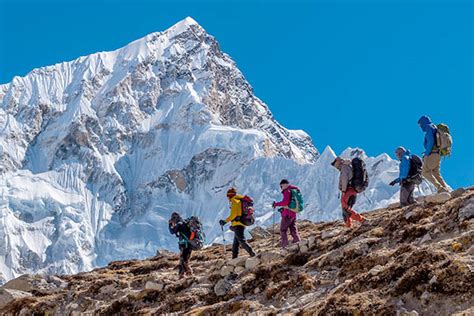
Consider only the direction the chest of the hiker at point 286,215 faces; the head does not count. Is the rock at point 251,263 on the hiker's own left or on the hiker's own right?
on the hiker's own left

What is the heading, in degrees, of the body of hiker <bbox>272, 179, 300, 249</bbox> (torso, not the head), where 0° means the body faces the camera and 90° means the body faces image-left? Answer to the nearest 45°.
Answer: approximately 90°

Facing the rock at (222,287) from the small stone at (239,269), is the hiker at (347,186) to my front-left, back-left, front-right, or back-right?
back-left

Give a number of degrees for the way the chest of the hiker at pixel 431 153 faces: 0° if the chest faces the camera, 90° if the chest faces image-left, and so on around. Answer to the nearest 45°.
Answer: approximately 90°

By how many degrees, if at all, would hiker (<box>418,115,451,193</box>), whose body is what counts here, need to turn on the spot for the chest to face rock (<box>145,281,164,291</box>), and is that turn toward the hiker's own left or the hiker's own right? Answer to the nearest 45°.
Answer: approximately 45° to the hiker's own left

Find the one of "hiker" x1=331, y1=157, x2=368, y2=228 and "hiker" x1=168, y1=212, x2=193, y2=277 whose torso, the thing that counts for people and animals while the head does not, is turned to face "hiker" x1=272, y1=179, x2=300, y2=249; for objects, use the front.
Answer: "hiker" x1=331, y1=157, x2=368, y2=228

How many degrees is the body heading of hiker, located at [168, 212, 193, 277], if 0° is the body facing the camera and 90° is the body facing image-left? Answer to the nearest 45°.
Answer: approximately 90°

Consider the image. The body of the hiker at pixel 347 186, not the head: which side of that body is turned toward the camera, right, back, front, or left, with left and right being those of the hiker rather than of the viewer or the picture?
left
